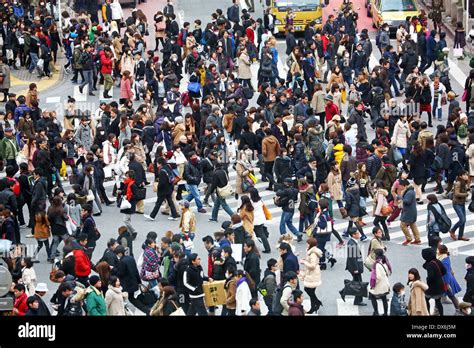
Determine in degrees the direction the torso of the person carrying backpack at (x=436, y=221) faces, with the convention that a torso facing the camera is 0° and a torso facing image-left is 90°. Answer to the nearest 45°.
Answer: approximately 135°

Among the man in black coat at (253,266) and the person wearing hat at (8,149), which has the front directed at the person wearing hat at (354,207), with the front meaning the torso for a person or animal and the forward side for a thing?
the person wearing hat at (8,149)

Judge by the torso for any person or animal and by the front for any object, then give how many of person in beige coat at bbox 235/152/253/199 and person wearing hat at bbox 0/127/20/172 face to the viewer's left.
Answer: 0

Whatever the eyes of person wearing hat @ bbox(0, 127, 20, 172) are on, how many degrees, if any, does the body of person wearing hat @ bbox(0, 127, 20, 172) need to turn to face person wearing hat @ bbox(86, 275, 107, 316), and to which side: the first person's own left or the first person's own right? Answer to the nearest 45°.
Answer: approximately 45° to the first person's own right

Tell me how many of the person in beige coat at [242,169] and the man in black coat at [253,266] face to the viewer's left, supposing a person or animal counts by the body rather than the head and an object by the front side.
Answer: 1

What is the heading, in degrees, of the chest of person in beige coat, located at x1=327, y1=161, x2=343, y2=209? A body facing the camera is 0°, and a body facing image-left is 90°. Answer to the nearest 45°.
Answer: approximately 315°
